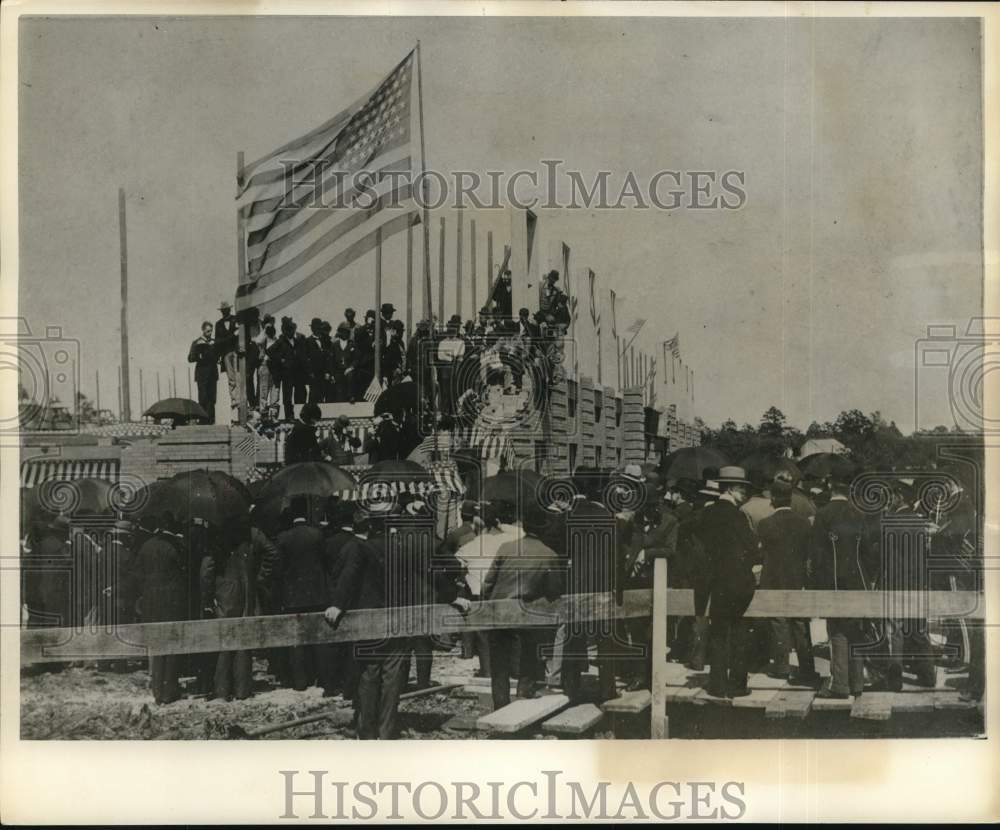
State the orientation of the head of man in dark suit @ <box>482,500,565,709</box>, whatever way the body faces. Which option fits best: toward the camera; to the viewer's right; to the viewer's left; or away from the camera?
away from the camera

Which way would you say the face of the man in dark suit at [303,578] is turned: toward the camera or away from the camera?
away from the camera

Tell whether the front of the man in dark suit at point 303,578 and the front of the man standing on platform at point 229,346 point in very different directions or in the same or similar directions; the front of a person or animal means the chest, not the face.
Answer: very different directions

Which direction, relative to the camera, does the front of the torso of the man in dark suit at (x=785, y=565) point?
away from the camera

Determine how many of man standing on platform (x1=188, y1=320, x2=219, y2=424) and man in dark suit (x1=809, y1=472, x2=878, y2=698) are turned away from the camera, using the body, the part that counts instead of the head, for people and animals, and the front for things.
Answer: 1

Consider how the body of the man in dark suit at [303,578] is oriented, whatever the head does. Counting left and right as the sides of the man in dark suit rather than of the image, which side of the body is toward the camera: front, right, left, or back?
back

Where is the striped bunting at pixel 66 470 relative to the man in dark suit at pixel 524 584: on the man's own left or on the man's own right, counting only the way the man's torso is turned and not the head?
on the man's own left
